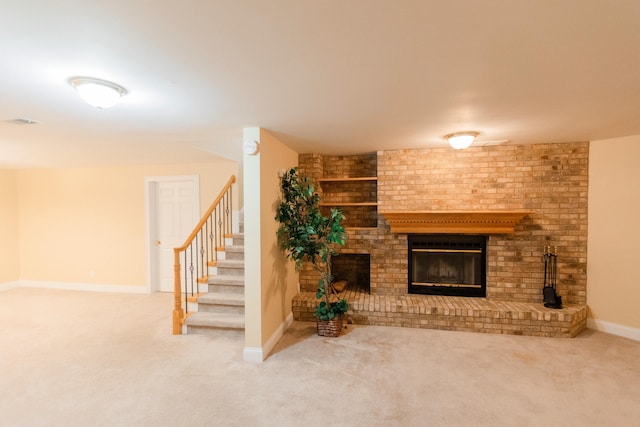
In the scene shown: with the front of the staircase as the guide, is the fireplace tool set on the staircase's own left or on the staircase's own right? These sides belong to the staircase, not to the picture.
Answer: on the staircase's own left

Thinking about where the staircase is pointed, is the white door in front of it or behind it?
behind

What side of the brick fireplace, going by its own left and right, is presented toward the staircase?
right

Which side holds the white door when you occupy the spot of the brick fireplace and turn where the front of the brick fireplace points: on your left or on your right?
on your right

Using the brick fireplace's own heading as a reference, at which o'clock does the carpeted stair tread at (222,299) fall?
The carpeted stair tread is roughly at 2 o'clock from the brick fireplace.

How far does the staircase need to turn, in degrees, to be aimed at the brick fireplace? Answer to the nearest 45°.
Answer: approximately 90° to its left

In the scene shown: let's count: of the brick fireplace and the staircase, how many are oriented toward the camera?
2

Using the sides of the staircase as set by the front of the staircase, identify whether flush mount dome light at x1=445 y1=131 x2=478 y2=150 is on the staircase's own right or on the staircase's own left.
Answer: on the staircase's own left

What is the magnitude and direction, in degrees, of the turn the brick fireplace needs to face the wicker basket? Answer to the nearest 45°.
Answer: approximately 45° to its right

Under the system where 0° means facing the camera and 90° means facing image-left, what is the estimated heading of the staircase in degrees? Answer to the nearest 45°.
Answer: approximately 0°
